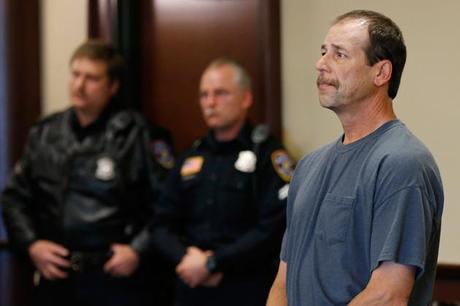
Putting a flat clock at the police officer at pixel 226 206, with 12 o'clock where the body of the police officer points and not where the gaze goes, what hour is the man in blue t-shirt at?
The man in blue t-shirt is roughly at 10 o'clock from the police officer.

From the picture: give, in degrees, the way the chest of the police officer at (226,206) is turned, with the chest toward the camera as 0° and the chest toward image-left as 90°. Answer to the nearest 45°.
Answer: approximately 45°

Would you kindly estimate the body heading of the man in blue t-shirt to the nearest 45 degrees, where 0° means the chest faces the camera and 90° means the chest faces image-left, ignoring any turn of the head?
approximately 45°

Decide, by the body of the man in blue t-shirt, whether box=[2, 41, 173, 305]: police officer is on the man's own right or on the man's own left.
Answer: on the man's own right

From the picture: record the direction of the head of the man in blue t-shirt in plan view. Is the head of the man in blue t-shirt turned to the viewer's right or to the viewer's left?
to the viewer's left
